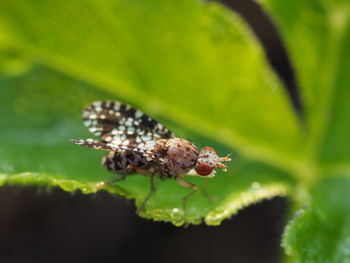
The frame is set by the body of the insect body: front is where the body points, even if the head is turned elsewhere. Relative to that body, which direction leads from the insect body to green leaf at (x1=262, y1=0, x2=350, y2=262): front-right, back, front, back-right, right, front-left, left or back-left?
front

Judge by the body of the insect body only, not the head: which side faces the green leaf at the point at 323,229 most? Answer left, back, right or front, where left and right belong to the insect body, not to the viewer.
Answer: front

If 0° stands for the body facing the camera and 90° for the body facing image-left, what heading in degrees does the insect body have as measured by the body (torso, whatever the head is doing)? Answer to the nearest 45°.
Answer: approximately 270°
